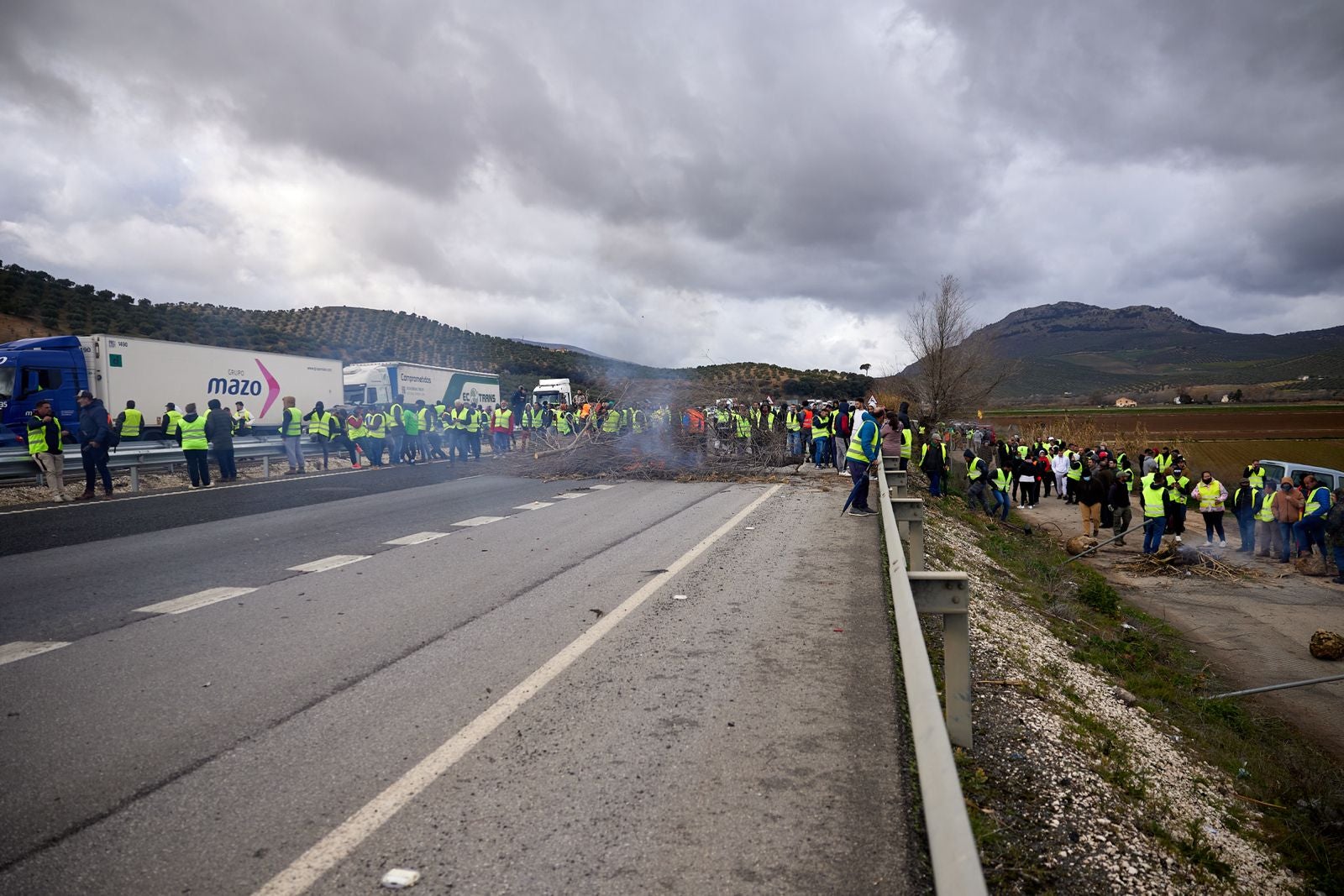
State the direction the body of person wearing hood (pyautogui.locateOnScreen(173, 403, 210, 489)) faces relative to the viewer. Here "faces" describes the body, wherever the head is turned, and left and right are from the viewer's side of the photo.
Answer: facing away from the viewer

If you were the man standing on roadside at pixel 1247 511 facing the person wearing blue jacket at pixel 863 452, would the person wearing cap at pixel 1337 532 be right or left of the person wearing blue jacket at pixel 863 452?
left

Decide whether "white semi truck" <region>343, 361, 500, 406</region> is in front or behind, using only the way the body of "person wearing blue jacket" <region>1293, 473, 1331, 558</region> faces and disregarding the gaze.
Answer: in front

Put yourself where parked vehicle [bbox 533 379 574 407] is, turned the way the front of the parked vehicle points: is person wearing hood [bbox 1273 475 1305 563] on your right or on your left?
on your left

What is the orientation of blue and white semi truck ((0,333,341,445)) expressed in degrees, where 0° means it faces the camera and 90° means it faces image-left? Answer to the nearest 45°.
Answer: approximately 45°

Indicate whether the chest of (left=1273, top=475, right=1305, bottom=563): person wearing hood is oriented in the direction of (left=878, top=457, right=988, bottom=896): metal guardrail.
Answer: yes

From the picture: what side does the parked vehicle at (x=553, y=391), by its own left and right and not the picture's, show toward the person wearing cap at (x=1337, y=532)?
front

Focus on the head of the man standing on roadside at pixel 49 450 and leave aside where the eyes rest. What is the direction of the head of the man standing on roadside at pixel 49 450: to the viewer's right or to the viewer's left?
to the viewer's right
